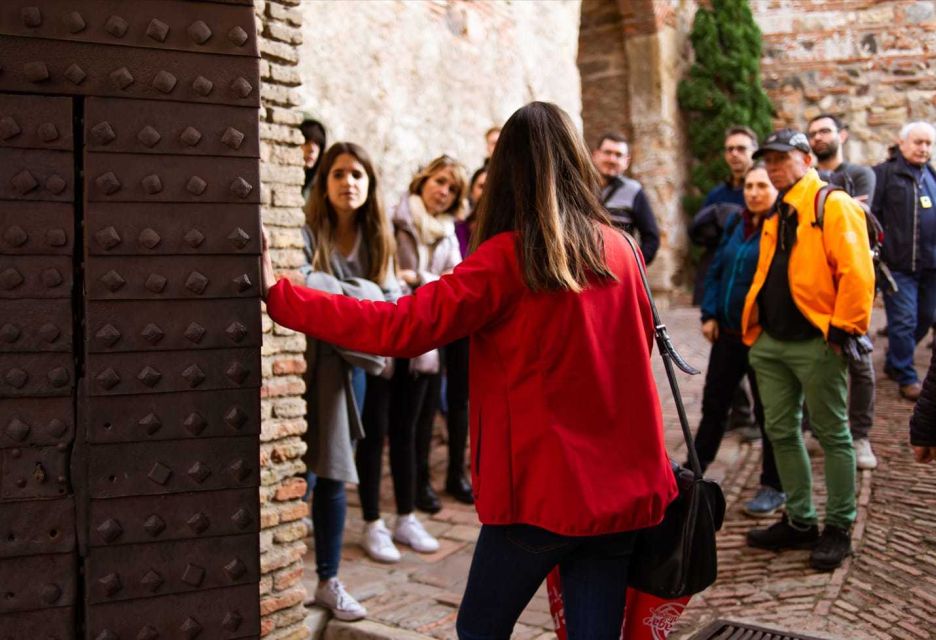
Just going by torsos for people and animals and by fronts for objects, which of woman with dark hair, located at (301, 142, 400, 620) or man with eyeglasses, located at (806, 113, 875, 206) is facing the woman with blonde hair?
the man with eyeglasses

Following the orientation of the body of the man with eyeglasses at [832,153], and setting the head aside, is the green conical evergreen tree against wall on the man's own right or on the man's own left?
on the man's own right

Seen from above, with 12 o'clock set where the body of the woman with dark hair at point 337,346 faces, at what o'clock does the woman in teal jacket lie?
The woman in teal jacket is roughly at 10 o'clock from the woman with dark hair.

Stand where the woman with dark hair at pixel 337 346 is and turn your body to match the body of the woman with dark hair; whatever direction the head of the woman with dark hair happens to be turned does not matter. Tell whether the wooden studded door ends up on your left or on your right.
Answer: on your right

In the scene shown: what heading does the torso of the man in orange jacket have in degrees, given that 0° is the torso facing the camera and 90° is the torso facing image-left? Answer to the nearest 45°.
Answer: approximately 45°

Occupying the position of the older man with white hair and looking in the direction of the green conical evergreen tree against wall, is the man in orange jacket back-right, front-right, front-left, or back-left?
back-left

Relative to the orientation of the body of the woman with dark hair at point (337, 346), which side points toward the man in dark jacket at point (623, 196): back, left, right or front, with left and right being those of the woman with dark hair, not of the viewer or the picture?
left

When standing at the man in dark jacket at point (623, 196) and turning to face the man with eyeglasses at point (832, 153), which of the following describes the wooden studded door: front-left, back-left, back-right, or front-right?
back-right

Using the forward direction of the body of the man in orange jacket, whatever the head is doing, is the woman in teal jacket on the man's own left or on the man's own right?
on the man's own right

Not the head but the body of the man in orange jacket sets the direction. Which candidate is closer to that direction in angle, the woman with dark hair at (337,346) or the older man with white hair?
the woman with dark hair

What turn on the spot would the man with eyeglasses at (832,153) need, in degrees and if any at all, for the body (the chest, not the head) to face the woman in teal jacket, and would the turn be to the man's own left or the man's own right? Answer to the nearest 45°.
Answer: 0° — they already face them
